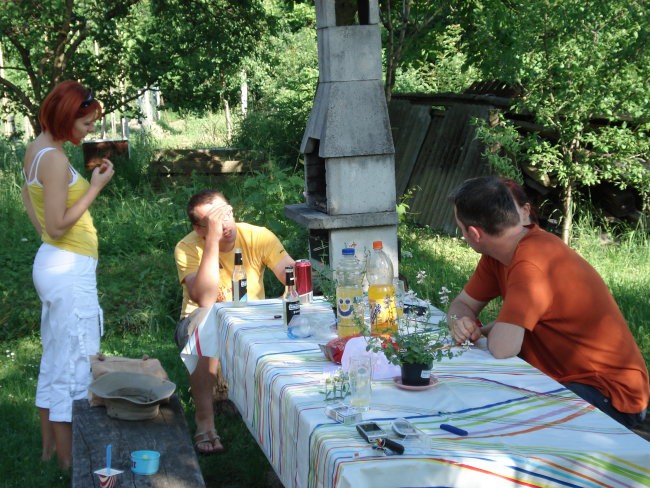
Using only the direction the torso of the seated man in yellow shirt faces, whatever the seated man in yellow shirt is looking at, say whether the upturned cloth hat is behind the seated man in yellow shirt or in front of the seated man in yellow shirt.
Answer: in front

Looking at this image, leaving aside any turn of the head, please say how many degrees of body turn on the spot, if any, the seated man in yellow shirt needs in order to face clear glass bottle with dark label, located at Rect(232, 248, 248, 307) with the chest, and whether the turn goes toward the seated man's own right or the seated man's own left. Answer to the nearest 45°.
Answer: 0° — they already face it

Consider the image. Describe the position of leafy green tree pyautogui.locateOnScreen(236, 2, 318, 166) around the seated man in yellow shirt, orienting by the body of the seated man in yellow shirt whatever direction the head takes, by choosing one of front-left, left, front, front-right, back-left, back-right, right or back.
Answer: back

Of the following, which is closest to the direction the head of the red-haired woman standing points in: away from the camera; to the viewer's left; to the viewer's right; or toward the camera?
to the viewer's right

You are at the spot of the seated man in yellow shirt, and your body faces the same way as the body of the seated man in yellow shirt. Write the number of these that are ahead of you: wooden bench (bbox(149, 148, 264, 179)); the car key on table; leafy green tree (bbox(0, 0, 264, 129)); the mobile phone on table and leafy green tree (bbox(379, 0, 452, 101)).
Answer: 2

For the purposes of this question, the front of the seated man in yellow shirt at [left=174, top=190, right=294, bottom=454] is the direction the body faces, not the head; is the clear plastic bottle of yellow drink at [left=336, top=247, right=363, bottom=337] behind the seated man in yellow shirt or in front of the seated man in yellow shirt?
in front

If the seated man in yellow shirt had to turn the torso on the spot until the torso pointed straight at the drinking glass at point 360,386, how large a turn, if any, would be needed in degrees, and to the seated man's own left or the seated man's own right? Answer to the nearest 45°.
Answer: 0° — they already face it

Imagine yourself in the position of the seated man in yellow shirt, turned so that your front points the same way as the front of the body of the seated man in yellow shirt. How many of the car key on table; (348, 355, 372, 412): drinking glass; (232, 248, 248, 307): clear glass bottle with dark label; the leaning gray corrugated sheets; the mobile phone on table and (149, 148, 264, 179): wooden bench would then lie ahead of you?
4

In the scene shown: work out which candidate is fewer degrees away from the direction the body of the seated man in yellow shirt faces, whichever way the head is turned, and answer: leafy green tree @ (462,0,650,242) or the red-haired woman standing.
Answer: the red-haired woman standing

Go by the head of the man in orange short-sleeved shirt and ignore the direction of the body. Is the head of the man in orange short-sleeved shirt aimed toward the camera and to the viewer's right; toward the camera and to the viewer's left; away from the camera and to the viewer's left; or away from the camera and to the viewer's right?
away from the camera and to the viewer's left

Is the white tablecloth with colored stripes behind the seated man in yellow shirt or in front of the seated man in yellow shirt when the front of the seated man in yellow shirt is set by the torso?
in front

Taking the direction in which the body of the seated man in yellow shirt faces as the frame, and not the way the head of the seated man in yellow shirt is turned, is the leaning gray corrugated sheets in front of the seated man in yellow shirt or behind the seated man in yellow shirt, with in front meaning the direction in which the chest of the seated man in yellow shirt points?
behind

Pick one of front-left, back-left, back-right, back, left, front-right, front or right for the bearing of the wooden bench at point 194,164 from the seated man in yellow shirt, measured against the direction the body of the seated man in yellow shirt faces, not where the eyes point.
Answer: back

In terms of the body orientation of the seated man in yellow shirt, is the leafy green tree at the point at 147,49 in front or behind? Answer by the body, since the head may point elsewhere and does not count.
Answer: behind

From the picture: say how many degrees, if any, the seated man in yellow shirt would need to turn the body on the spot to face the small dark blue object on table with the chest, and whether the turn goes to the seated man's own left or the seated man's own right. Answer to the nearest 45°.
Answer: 0° — they already face it

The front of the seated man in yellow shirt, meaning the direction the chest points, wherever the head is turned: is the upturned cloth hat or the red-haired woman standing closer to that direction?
the upturned cloth hat
